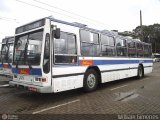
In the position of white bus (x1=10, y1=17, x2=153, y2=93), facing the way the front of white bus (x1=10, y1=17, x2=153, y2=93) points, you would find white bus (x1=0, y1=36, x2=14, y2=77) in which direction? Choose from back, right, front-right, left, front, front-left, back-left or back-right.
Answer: right

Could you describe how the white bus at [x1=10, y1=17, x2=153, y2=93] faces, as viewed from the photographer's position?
facing the viewer and to the left of the viewer
